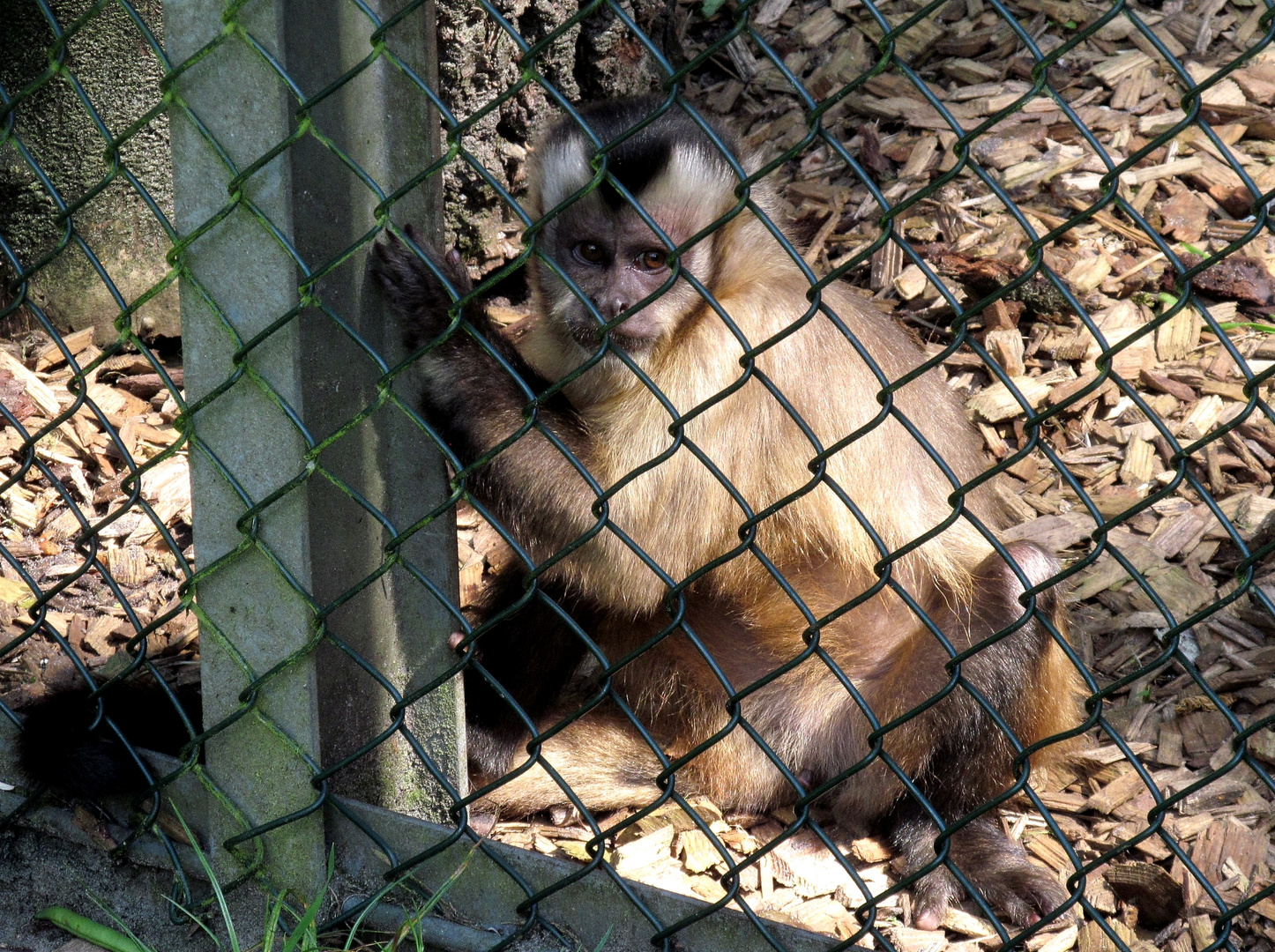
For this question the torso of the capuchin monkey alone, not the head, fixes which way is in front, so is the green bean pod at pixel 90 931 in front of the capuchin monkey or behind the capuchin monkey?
in front

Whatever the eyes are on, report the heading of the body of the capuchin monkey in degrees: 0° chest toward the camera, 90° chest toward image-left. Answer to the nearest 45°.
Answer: approximately 45°
